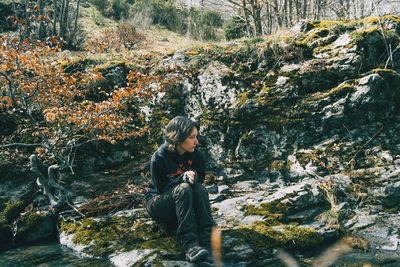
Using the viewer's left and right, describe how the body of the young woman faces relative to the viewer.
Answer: facing the viewer and to the right of the viewer

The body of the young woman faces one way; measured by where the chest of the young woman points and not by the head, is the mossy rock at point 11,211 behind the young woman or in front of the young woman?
behind
